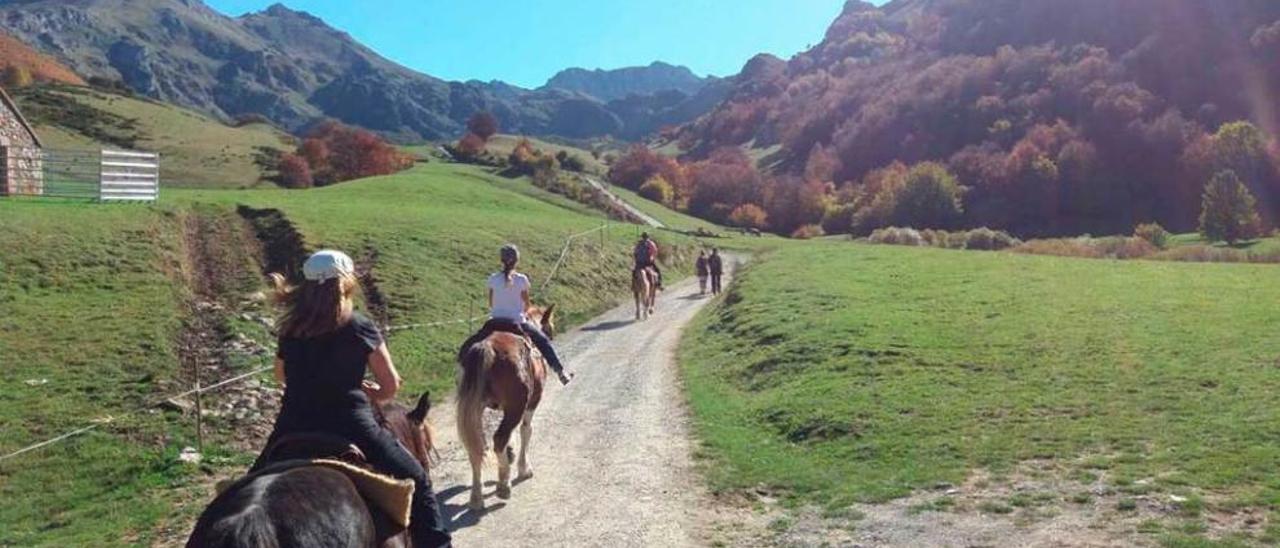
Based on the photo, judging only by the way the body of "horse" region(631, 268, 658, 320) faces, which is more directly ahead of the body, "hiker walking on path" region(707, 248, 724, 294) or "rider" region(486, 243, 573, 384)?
the hiker walking on path

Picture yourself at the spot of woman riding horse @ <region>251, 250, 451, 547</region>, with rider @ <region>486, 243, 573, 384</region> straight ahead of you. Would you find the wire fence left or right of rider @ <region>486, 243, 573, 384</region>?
left

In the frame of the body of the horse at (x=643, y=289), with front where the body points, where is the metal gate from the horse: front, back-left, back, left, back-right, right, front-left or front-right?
left

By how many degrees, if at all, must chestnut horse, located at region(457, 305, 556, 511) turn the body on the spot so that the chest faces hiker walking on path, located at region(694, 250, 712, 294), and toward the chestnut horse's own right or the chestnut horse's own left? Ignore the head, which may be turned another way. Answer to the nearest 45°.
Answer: approximately 45° to the chestnut horse's own left

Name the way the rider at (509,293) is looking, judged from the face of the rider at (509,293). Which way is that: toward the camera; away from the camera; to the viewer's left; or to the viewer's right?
away from the camera

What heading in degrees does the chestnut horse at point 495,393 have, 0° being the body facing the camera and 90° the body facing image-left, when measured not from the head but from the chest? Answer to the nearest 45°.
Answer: approximately 225°

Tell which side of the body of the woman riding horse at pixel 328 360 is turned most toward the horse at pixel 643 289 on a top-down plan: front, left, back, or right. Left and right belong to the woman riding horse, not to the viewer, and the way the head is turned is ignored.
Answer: front

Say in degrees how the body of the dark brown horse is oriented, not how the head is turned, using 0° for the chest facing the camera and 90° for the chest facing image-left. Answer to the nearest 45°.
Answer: approximately 225°

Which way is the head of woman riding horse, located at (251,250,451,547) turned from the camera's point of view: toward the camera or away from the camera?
away from the camera

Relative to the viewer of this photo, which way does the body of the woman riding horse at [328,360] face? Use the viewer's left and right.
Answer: facing away from the viewer and to the right of the viewer

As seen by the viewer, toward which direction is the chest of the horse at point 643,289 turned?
away from the camera

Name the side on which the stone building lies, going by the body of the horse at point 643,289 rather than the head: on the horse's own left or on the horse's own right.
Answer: on the horse's own left

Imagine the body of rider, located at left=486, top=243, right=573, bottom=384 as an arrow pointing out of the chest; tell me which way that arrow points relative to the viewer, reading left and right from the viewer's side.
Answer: facing away from the viewer and to the right of the viewer
